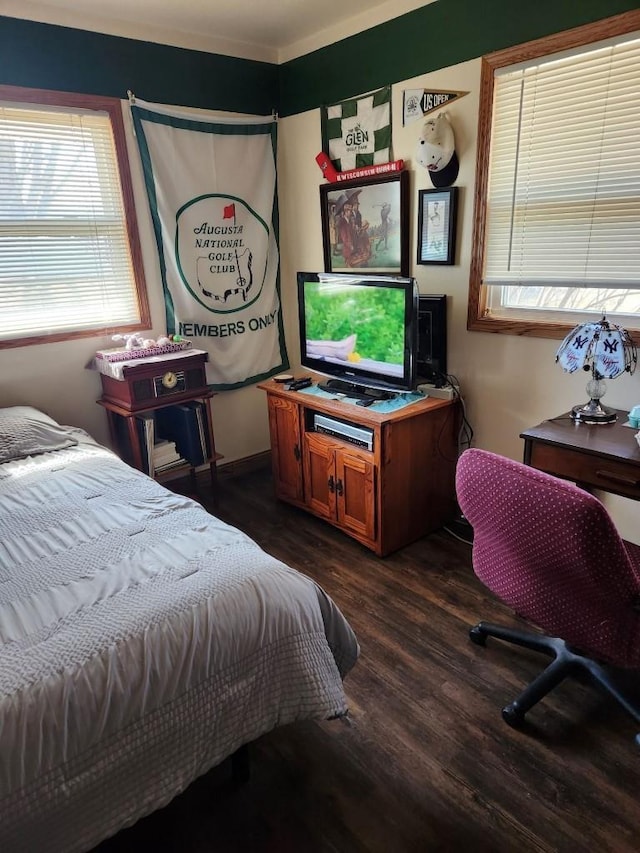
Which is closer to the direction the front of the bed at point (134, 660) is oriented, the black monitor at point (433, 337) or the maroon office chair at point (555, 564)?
the maroon office chair

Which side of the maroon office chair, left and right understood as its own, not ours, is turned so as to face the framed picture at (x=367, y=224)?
left

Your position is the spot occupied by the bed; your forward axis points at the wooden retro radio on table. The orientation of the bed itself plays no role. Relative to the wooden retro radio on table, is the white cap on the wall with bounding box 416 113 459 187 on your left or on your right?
right

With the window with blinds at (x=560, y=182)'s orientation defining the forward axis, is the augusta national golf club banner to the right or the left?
on its right
